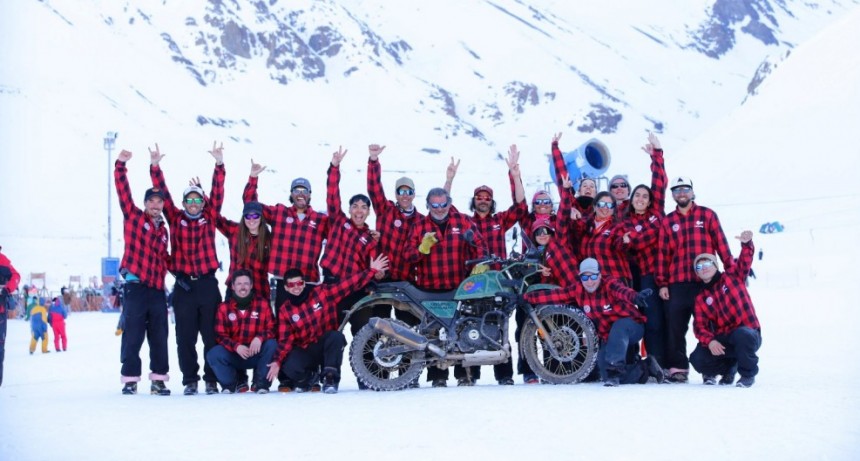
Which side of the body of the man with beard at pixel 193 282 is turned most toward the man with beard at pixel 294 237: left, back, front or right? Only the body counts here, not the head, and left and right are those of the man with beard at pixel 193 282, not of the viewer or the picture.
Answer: left

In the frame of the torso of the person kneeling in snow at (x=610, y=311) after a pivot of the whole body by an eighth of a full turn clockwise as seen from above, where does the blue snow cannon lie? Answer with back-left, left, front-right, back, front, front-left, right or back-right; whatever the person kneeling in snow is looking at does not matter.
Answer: right

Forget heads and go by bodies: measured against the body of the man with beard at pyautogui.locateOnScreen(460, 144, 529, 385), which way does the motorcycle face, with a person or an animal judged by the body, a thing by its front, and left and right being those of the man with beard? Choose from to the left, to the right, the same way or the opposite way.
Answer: to the left

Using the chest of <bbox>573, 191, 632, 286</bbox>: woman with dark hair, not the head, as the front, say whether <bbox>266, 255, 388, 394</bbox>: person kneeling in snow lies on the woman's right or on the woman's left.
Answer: on the woman's right

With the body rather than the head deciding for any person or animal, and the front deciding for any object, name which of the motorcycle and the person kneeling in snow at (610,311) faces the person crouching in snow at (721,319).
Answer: the motorcycle

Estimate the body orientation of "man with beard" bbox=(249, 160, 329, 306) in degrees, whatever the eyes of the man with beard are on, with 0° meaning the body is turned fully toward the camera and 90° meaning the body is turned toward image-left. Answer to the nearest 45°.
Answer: approximately 0°

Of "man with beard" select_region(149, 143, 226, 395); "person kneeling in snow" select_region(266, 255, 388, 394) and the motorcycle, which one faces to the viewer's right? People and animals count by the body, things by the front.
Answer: the motorcycle

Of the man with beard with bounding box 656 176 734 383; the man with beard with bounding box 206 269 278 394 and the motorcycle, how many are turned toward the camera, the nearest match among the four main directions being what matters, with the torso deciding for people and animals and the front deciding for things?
2

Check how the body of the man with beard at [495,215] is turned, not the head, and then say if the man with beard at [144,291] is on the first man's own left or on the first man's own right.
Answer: on the first man's own right

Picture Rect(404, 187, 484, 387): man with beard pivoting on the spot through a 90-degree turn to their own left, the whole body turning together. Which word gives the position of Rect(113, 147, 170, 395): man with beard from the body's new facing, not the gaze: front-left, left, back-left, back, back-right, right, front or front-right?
back

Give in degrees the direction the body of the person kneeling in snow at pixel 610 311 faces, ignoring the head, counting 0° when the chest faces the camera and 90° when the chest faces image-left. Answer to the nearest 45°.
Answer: approximately 45°

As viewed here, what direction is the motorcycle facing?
to the viewer's right

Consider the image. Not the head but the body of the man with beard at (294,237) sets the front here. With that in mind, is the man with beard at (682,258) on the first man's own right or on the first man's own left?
on the first man's own left
